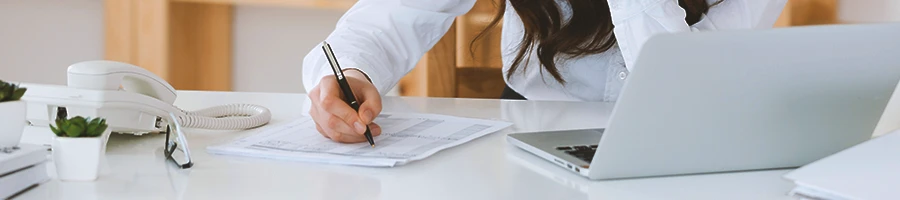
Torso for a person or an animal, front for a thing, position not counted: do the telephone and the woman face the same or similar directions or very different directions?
very different directions

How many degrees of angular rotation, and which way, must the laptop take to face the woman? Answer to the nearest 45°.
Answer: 0° — it already faces them

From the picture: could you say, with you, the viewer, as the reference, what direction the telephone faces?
facing away from the viewer and to the right of the viewer

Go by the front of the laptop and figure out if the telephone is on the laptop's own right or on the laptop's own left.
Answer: on the laptop's own left

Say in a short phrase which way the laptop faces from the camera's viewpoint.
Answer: facing away from the viewer and to the left of the viewer
